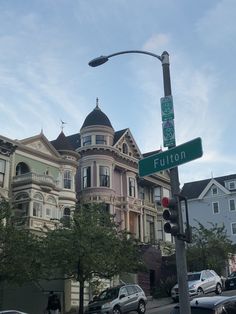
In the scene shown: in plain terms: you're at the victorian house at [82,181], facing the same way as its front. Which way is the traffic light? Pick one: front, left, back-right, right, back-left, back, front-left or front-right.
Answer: front-left

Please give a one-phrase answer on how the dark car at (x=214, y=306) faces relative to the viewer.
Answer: facing away from the viewer and to the right of the viewer

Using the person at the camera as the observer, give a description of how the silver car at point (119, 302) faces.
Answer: facing the viewer and to the left of the viewer

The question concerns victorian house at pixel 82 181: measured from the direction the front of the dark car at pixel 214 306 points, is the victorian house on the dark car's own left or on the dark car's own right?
on the dark car's own left

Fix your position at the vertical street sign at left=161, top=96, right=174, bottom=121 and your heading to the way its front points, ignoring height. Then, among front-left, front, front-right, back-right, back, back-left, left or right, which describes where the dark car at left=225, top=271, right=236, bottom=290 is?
back

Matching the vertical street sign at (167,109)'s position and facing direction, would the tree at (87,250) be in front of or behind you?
behind

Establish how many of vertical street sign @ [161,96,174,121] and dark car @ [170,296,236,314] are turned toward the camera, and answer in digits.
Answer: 1

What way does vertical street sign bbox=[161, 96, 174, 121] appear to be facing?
toward the camera

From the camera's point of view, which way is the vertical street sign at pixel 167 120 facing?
toward the camera

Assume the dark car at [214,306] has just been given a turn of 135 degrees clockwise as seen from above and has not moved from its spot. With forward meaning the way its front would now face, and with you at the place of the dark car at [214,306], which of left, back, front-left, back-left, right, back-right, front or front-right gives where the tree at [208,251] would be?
back
